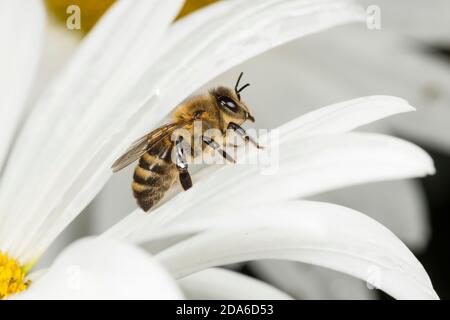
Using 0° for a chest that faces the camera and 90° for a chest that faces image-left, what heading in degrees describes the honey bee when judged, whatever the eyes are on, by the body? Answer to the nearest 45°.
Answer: approximately 270°
